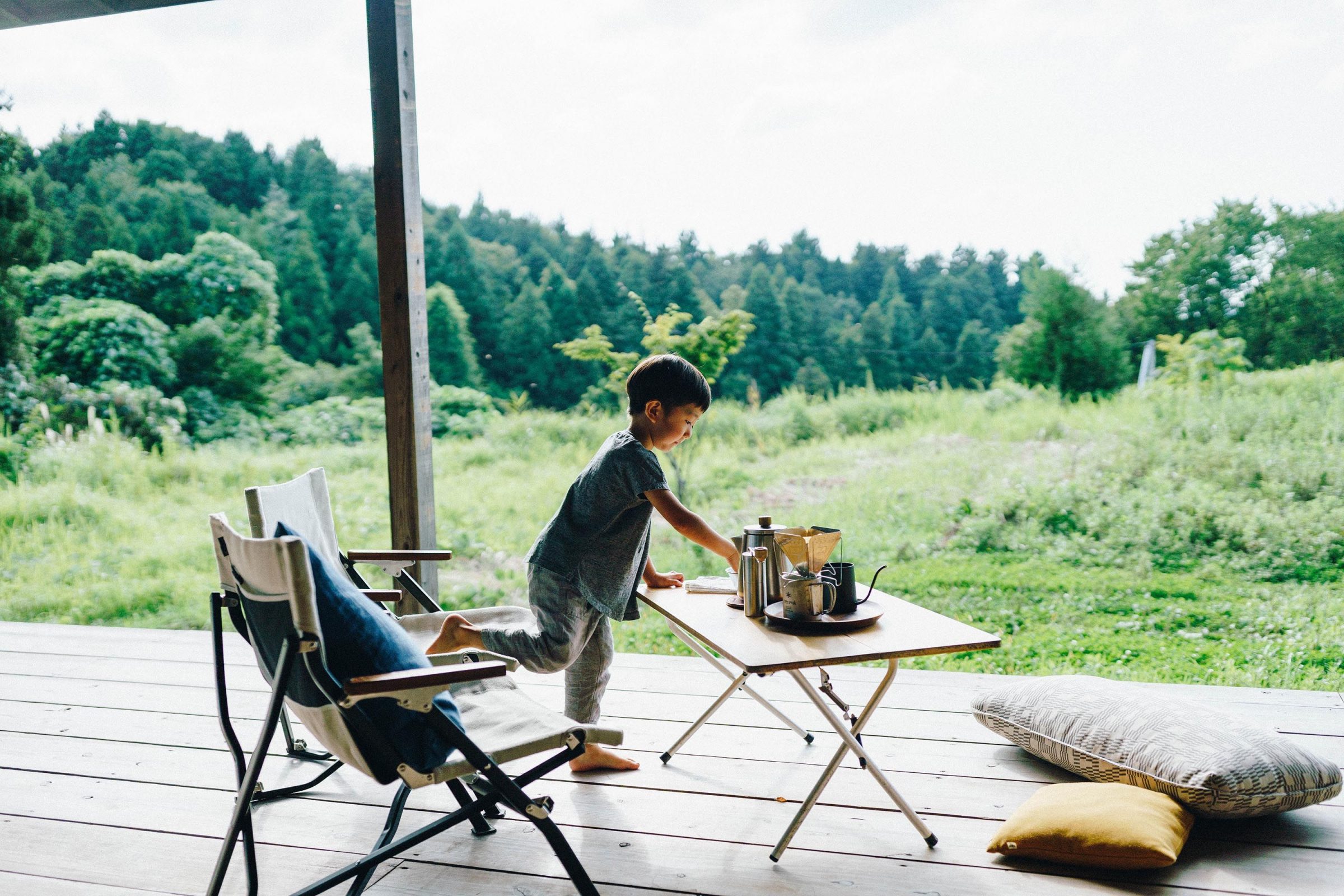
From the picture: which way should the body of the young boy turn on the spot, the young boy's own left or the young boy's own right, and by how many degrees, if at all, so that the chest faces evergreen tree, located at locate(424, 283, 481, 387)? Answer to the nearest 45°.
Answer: approximately 90° to the young boy's own left

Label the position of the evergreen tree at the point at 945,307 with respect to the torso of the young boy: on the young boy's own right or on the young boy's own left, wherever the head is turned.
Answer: on the young boy's own left

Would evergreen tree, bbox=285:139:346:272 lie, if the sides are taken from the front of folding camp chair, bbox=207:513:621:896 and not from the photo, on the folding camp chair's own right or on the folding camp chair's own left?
on the folding camp chair's own left

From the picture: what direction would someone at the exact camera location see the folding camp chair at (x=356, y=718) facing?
facing away from the viewer and to the right of the viewer

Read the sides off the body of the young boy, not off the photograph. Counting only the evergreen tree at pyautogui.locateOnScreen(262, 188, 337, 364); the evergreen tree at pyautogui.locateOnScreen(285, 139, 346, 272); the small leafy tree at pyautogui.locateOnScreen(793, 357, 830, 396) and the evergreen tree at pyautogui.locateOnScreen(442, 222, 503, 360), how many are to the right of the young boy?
0

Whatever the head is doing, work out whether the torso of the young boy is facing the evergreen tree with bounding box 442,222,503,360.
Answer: no

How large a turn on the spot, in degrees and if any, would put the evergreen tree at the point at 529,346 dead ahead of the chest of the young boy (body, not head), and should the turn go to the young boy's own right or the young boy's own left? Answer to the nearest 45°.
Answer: approximately 90° to the young boy's own left

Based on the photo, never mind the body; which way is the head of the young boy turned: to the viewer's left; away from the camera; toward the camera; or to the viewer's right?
to the viewer's right

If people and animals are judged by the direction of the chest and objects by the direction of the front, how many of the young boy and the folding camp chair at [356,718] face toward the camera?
0

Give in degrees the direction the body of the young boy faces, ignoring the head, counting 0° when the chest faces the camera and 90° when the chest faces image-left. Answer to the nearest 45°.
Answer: approximately 270°

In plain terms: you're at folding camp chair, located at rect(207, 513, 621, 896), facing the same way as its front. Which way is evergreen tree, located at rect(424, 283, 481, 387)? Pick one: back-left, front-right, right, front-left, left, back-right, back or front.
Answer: front-left

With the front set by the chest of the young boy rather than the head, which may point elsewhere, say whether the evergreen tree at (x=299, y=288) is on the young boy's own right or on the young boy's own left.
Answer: on the young boy's own left

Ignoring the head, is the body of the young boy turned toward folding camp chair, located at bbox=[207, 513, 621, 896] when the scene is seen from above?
no
